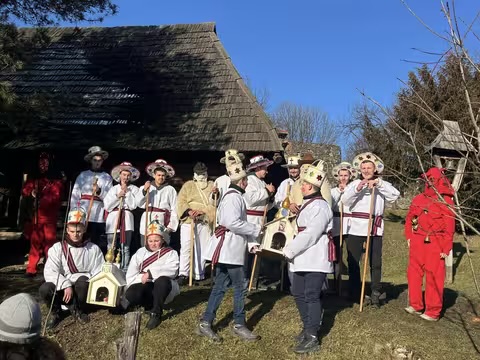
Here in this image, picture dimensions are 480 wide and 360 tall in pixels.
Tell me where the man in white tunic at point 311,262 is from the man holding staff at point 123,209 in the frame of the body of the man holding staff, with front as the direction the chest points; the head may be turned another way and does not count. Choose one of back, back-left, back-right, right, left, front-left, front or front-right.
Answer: front-left

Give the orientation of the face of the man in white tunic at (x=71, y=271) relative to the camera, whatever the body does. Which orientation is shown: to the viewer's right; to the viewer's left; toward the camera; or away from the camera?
toward the camera

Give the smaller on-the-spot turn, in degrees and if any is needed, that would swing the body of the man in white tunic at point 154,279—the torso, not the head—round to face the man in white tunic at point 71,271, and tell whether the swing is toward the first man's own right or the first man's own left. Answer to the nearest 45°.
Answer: approximately 90° to the first man's own right

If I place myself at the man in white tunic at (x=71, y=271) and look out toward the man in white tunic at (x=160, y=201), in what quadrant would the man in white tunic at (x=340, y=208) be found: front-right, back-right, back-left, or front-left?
front-right

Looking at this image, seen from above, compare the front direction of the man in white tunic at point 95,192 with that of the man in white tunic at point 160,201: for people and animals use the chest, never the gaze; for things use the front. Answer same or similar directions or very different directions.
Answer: same or similar directions

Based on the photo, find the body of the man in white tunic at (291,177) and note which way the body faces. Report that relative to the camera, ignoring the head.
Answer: toward the camera

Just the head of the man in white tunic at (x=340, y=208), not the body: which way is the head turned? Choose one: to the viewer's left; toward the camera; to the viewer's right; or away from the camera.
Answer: toward the camera

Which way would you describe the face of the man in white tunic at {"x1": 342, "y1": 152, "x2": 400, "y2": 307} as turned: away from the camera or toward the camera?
toward the camera

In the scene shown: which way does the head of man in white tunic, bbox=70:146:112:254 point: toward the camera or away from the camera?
toward the camera

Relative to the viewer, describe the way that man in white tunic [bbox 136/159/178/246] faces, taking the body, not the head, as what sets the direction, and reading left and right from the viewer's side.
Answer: facing the viewer

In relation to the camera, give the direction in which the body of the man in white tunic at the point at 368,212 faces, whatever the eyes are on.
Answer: toward the camera

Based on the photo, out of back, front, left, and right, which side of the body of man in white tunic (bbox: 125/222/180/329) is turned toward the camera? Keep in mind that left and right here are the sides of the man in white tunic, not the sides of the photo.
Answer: front

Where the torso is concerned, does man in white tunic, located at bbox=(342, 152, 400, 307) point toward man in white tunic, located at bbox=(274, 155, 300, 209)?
no

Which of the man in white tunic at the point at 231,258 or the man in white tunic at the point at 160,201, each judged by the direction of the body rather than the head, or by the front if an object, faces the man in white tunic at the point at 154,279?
the man in white tunic at the point at 160,201
